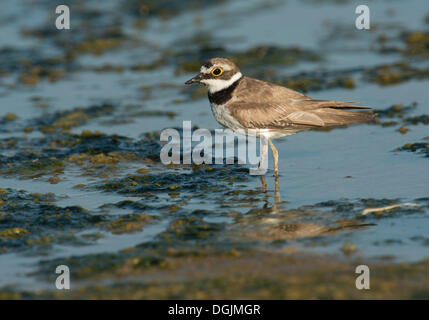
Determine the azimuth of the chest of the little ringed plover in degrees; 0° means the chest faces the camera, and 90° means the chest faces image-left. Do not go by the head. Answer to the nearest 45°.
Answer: approximately 90°
